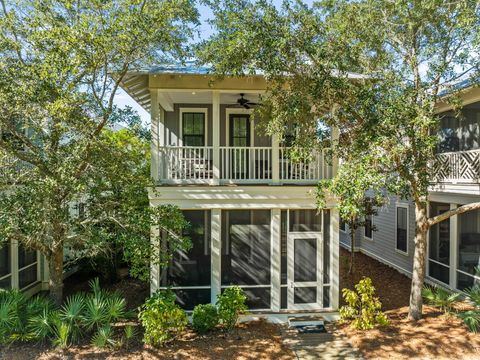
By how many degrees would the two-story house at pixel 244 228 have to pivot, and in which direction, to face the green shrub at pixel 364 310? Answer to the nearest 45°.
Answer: approximately 90° to its left

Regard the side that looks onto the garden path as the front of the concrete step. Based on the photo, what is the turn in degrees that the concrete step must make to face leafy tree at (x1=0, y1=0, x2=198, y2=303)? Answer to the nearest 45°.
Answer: approximately 45° to its right

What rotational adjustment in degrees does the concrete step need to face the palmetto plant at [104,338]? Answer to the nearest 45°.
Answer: approximately 45° to its right

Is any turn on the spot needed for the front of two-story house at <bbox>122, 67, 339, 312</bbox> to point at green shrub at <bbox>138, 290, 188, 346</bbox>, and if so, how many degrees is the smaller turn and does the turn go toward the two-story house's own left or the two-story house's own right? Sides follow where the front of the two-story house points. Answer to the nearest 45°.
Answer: approximately 45° to the two-story house's own right

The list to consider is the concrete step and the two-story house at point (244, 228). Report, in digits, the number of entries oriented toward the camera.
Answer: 2

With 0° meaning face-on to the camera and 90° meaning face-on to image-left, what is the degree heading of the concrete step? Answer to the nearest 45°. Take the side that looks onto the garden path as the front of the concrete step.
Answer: approximately 0°

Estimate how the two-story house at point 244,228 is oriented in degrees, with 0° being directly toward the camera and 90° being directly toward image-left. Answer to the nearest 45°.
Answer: approximately 0°

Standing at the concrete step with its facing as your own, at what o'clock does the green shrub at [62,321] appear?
The green shrub is roughly at 2 o'clock from the concrete step.
